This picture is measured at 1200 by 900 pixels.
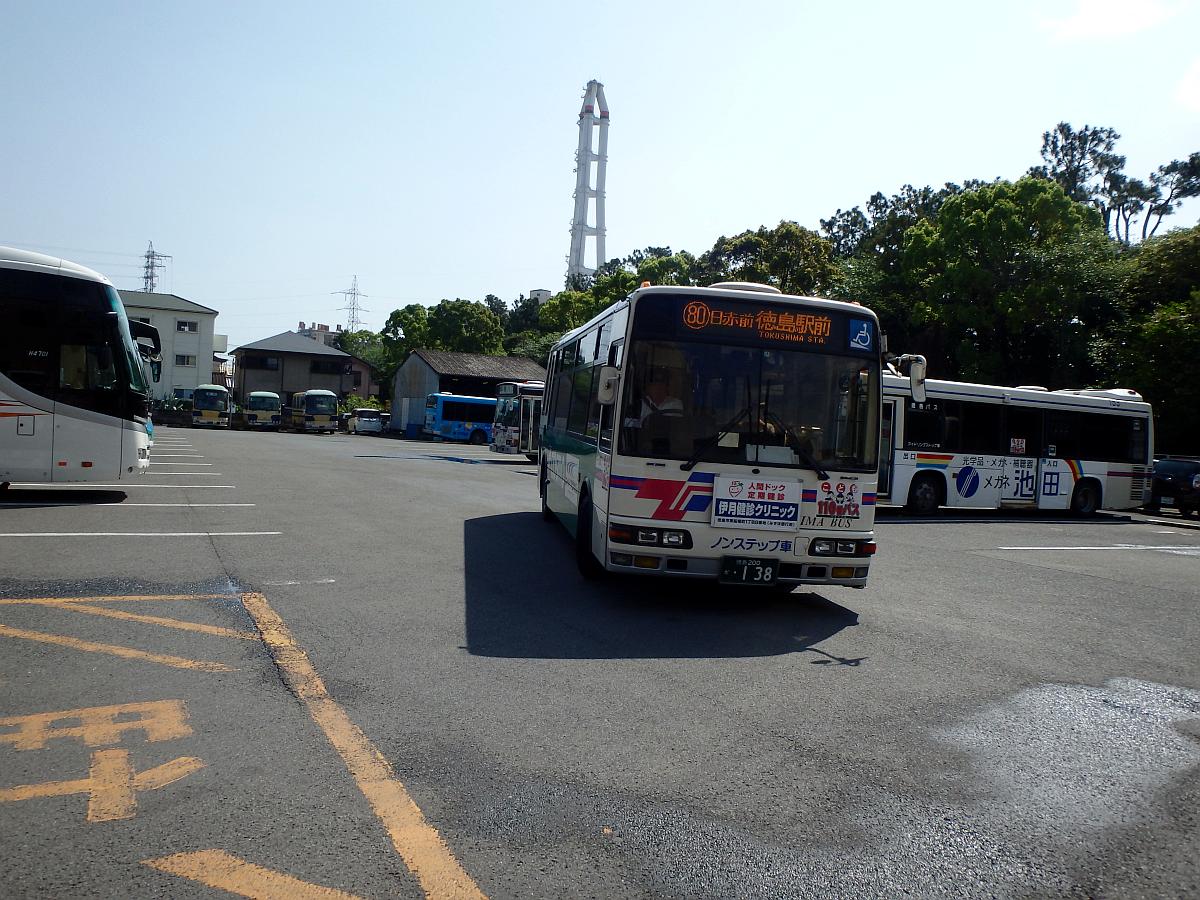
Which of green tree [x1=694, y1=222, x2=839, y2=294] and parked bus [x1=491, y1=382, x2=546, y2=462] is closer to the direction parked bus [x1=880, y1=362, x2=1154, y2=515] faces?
the parked bus

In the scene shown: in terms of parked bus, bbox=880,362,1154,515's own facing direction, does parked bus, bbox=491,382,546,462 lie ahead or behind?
ahead

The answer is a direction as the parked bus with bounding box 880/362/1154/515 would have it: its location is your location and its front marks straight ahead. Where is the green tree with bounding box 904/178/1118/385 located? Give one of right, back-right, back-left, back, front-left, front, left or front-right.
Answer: right

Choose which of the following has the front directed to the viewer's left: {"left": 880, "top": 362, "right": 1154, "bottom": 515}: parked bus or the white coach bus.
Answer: the parked bus

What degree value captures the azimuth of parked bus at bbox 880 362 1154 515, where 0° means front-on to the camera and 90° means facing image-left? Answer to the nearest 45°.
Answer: approximately 90°

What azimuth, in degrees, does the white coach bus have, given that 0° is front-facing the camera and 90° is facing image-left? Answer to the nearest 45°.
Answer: approximately 270°

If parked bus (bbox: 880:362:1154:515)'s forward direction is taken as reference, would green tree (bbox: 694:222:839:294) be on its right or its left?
on its right
